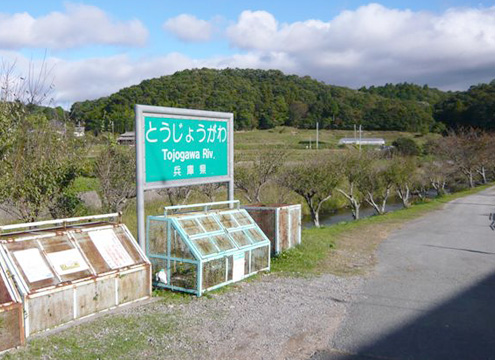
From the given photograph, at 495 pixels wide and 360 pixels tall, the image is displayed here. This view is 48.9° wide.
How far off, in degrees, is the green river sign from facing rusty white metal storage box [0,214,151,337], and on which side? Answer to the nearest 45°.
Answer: approximately 90° to its right

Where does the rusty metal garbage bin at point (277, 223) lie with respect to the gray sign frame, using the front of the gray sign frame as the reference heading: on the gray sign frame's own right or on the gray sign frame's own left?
on the gray sign frame's own left

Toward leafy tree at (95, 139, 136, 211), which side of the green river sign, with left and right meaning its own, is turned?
back

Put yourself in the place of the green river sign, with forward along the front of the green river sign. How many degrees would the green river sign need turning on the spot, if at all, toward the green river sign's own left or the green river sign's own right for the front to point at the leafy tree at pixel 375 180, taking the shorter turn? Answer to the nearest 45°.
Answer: approximately 90° to the green river sign's own left

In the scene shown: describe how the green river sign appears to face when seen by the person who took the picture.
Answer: facing the viewer and to the right of the viewer

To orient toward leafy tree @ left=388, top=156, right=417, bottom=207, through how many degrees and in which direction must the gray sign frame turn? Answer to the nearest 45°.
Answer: approximately 90° to its left

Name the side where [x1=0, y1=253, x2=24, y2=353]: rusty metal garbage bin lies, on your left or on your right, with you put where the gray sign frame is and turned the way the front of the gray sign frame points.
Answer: on your right

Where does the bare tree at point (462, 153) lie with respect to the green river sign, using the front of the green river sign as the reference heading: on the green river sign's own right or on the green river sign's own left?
on the green river sign's own left

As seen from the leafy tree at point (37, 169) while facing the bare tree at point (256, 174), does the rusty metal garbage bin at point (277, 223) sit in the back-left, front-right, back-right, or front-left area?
front-right

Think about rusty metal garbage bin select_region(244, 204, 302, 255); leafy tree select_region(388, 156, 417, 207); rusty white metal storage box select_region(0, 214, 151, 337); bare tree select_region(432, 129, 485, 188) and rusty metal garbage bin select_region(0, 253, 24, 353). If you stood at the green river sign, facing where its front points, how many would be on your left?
3

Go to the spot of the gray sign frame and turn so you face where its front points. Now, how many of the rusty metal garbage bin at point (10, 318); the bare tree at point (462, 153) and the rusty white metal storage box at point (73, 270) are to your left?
1

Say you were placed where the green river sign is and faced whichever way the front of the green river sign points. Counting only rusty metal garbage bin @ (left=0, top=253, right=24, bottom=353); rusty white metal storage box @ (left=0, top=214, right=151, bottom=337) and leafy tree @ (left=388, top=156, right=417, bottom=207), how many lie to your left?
1
